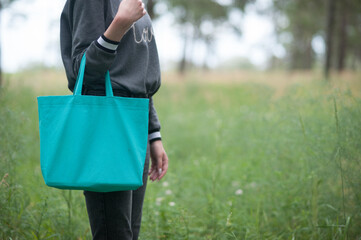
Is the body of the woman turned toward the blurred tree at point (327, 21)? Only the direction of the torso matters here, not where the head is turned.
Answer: no

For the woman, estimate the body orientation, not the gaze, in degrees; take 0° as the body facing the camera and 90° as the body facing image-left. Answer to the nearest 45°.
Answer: approximately 315°
